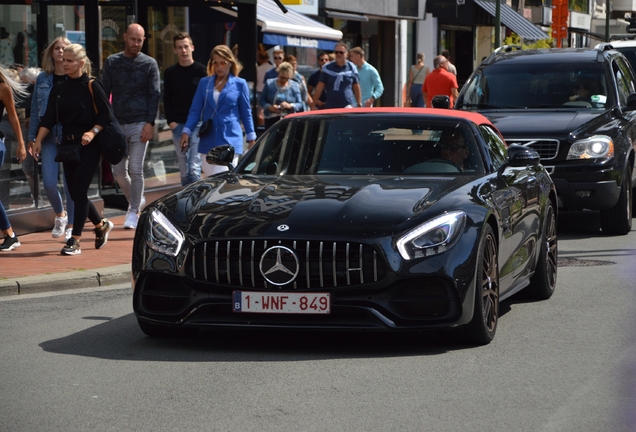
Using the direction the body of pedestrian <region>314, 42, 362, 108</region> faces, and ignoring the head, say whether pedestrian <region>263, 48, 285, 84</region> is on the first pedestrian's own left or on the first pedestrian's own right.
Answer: on the first pedestrian's own right

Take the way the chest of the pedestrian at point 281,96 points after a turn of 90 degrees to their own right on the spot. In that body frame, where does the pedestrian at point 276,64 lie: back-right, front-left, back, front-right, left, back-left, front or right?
right

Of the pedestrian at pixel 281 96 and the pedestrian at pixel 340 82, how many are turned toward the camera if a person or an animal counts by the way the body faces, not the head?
2

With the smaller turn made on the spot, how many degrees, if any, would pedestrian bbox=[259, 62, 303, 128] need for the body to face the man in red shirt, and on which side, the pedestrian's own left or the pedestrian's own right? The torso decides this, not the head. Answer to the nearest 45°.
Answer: approximately 135° to the pedestrian's own left

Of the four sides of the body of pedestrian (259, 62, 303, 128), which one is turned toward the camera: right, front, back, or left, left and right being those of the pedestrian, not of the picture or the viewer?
front

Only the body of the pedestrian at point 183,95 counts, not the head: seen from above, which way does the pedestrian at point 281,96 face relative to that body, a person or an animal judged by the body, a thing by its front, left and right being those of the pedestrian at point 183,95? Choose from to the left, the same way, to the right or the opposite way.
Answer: the same way

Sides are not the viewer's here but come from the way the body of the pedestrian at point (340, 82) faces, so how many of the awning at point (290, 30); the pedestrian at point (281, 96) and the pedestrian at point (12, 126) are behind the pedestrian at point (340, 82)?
1

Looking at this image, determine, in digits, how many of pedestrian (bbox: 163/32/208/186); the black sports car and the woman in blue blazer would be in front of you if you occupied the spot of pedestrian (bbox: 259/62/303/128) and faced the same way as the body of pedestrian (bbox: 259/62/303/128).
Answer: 3

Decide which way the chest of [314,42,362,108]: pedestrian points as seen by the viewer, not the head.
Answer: toward the camera

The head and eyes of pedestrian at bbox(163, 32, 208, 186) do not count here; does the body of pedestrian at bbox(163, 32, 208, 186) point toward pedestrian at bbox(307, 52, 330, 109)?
no

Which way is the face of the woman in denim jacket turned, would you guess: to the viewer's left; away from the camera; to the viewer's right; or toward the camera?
toward the camera

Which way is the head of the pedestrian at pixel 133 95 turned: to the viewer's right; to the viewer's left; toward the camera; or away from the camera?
toward the camera

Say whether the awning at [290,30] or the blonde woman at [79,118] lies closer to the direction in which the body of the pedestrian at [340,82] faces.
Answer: the blonde woman

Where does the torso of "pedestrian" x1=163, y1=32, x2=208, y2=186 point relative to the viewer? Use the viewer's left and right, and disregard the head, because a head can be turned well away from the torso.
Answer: facing the viewer

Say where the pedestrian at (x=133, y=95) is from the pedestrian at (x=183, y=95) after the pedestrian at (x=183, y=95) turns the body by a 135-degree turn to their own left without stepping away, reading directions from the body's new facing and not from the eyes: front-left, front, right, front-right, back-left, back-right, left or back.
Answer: back

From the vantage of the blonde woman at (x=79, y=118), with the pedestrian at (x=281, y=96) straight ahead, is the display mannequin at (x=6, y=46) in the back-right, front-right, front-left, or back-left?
front-left

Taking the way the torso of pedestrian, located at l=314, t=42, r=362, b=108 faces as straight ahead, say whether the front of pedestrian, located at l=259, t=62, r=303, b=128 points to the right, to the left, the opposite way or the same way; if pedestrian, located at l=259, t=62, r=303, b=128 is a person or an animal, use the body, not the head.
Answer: the same way

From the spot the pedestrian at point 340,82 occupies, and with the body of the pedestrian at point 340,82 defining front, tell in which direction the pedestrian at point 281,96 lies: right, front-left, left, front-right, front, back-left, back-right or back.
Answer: front-right
